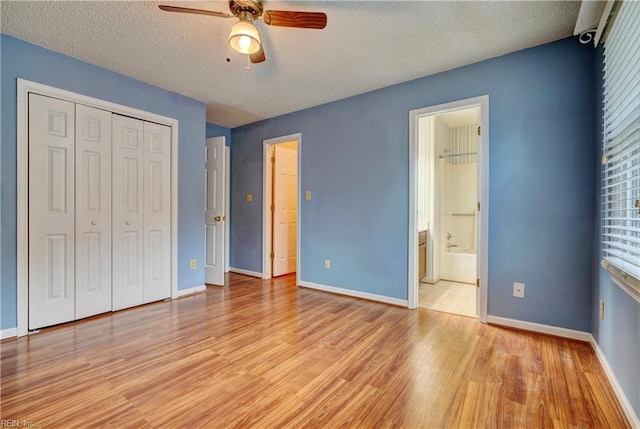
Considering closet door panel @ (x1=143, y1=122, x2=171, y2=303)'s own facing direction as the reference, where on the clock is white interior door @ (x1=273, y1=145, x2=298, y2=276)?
The white interior door is roughly at 10 o'clock from the closet door panel.

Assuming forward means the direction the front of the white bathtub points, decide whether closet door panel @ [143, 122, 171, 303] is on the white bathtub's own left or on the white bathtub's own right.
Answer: on the white bathtub's own right

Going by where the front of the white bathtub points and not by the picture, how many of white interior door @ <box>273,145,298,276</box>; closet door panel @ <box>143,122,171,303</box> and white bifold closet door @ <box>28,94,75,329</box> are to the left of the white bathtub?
0

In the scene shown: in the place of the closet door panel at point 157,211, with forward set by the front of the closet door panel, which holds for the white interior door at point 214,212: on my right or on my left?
on my left

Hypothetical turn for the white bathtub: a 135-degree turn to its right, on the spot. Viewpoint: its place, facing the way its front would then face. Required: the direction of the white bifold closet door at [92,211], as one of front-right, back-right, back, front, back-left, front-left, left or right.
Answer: left

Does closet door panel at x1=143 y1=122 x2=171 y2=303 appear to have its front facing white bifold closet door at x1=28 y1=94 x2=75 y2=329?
no

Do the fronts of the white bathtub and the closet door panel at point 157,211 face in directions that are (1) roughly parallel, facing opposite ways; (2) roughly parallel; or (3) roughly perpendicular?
roughly perpendicular

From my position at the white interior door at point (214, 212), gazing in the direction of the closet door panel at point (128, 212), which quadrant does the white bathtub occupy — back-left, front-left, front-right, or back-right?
back-left

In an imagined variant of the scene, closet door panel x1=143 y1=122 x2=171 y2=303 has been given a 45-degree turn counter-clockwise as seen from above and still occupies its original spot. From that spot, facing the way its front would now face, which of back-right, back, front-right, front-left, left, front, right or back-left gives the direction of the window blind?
front-right

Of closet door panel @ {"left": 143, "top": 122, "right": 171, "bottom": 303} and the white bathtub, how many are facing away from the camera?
0

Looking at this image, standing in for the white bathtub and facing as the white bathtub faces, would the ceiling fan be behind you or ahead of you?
ahead

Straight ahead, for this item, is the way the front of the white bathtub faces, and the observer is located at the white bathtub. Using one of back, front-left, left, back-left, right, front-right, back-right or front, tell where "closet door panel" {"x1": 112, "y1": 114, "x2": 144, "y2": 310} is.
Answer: front-right

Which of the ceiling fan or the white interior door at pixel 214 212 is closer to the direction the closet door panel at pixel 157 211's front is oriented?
the ceiling fan

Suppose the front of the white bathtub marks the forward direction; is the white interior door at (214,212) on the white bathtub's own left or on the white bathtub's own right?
on the white bathtub's own right

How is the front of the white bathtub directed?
toward the camera

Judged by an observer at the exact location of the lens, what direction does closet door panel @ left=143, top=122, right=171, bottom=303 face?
facing the viewer and to the right of the viewer

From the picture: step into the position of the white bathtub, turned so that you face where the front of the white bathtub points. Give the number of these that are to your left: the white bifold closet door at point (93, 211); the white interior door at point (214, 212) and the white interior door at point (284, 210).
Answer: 0
